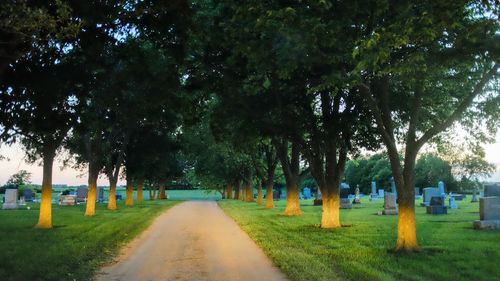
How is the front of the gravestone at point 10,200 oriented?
toward the camera

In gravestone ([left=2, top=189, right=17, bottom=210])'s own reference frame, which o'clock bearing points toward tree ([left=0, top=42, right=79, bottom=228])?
The tree is roughly at 12 o'clock from the gravestone.

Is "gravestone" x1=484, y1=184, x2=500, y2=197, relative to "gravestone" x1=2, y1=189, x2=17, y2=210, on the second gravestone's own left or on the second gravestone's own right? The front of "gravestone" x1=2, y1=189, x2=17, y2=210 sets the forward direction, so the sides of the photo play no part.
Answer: on the second gravestone's own left

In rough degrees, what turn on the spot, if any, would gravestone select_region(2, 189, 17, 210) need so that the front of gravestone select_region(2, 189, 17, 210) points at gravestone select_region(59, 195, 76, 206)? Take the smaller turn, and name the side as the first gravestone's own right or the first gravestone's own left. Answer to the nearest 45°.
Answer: approximately 135° to the first gravestone's own left

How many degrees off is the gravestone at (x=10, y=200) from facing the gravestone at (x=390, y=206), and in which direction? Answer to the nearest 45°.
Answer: approximately 45° to its left

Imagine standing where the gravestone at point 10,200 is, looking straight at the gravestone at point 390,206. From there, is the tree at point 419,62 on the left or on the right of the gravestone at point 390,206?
right

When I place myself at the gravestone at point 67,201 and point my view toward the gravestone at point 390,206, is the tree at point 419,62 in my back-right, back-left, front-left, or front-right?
front-right
